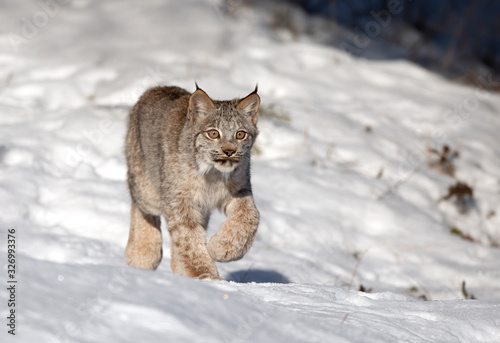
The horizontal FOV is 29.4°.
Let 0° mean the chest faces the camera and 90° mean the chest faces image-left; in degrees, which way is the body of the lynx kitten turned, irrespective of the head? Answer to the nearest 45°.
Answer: approximately 315°
